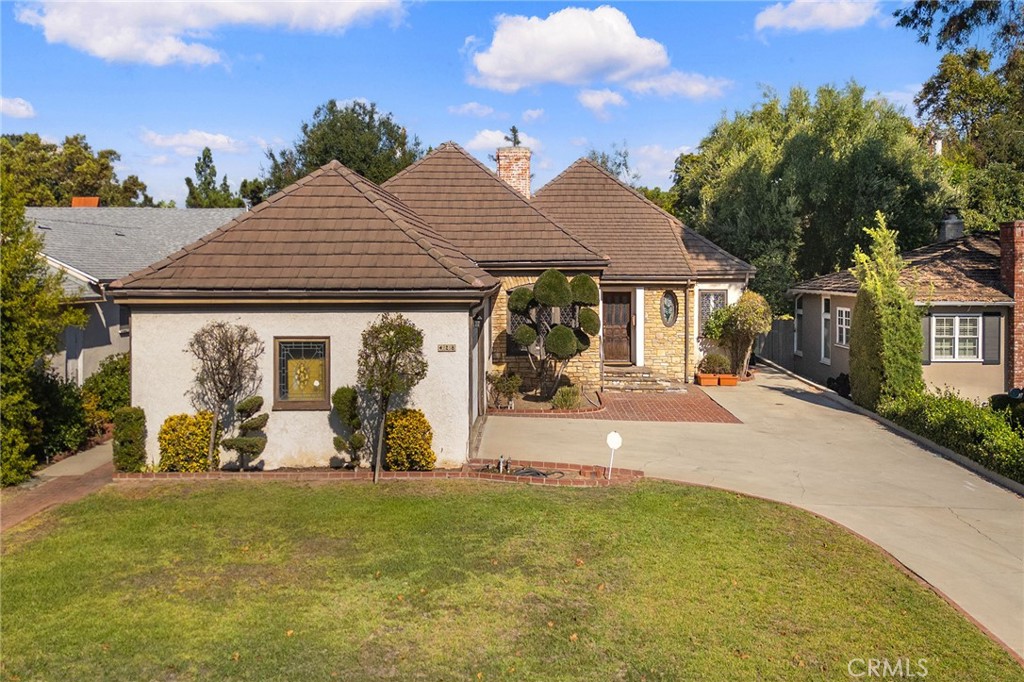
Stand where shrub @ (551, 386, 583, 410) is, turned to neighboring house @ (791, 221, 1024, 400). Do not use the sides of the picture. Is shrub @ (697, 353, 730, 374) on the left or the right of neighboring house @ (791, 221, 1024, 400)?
left

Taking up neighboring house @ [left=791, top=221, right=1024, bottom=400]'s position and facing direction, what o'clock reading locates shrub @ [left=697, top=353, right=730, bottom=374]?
The shrub is roughly at 3 o'clock from the neighboring house.

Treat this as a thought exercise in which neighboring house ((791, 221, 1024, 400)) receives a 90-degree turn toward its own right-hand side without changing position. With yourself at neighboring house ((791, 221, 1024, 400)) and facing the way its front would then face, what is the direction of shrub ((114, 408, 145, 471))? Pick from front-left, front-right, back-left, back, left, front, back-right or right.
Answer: front-left

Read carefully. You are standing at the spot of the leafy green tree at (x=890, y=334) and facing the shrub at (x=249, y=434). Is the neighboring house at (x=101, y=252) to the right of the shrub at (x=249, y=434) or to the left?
right

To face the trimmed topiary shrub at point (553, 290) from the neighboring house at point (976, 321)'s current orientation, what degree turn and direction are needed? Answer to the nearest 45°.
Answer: approximately 45° to its right

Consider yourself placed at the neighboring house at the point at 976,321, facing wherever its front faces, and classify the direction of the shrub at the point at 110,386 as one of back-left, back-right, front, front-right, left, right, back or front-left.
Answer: front-right

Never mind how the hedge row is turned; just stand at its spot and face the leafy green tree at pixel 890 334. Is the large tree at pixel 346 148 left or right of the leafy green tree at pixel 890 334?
left

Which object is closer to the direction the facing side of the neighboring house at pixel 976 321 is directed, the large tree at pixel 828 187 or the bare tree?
the bare tree

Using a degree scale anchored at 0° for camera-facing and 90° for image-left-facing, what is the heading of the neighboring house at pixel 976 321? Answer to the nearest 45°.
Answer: approximately 0°

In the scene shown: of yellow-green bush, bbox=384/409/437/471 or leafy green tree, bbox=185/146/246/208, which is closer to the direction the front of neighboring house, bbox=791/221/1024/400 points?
the yellow-green bush

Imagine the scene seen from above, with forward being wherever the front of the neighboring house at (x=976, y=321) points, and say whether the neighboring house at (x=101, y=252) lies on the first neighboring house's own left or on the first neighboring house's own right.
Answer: on the first neighboring house's own right
